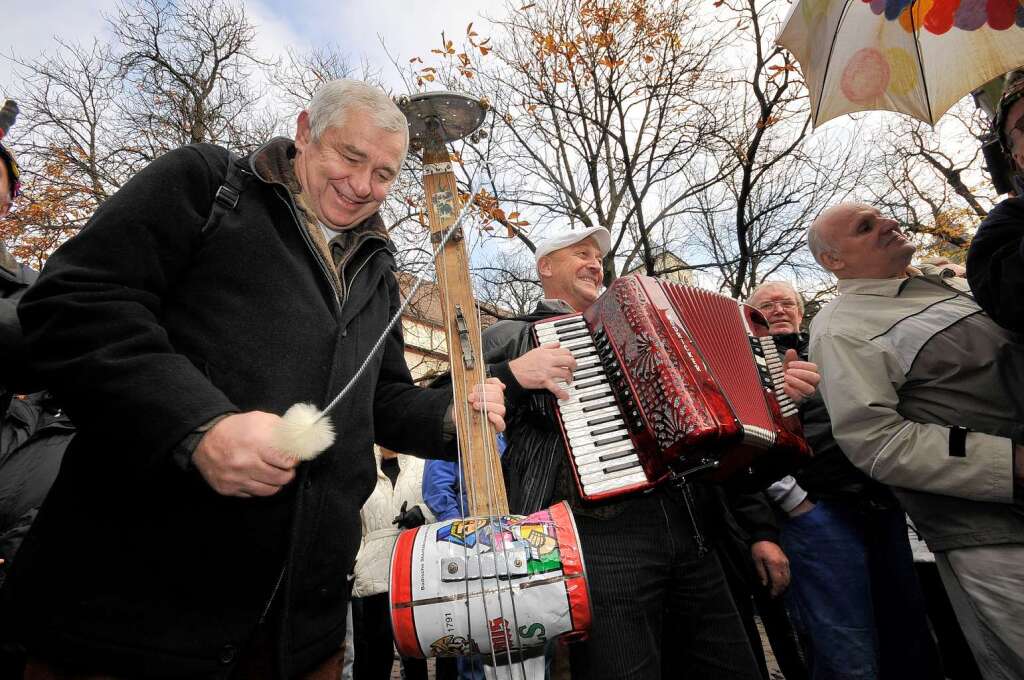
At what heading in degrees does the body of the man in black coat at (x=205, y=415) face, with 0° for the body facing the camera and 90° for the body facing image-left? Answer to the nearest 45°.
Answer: approximately 315°

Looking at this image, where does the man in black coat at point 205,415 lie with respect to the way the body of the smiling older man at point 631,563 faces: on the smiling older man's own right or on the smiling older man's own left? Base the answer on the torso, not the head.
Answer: on the smiling older man's own right

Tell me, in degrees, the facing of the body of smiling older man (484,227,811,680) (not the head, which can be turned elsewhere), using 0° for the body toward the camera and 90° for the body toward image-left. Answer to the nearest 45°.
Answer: approximately 315°

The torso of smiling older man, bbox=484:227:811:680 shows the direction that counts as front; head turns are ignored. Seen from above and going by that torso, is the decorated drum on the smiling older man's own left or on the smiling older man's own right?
on the smiling older man's own right

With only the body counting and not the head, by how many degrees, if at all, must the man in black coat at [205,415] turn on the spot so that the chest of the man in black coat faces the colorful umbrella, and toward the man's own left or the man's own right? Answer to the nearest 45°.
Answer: approximately 45° to the man's own left
